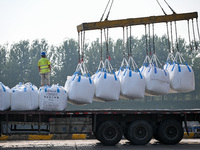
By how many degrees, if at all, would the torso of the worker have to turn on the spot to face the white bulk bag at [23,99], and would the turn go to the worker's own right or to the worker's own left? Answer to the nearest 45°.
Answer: approximately 90° to the worker's own left

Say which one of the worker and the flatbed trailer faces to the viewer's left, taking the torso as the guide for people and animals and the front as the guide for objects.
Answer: the flatbed trailer

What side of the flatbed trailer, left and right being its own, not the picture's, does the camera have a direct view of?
left

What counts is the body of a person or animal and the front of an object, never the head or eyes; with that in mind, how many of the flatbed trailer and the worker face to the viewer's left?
1
